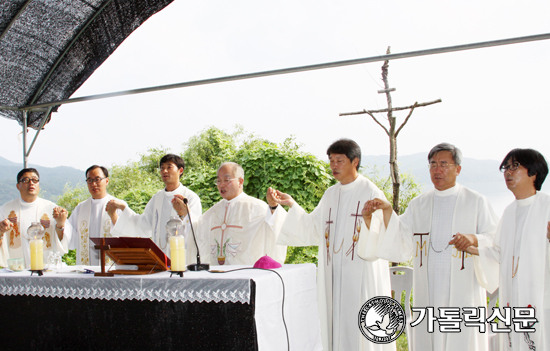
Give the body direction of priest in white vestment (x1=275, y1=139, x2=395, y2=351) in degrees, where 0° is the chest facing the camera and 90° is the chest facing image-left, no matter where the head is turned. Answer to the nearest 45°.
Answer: approximately 45°

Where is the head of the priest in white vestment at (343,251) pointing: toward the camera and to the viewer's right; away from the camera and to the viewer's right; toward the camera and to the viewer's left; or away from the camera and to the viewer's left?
toward the camera and to the viewer's left

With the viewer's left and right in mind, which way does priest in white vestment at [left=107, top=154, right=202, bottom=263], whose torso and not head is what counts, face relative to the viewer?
facing the viewer and to the left of the viewer

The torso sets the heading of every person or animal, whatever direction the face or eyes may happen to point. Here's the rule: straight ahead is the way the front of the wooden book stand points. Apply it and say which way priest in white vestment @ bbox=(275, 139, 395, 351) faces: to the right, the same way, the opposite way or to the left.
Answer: the opposite way

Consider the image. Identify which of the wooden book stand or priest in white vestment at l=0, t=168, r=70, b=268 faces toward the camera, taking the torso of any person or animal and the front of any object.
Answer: the priest in white vestment

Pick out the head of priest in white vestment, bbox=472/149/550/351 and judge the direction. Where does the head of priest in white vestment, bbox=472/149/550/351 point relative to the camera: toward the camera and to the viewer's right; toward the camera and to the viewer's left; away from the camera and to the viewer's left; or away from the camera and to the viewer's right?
toward the camera and to the viewer's left

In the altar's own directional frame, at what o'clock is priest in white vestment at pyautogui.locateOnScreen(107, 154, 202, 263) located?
The priest in white vestment is roughly at 6 o'clock from the altar.

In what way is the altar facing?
toward the camera

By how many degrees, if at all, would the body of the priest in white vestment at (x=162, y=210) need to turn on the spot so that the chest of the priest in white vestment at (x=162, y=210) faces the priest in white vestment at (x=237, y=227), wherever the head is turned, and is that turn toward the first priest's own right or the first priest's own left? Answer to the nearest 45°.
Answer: approximately 90° to the first priest's own left

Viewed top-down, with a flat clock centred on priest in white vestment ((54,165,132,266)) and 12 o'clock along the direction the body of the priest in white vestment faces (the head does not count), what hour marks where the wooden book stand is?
The wooden book stand is roughly at 12 o'clock from the priest in white vestment.

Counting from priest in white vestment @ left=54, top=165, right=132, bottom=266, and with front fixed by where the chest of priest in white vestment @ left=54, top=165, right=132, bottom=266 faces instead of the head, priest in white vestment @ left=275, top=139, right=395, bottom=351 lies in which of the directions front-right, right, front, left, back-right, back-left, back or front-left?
front-left

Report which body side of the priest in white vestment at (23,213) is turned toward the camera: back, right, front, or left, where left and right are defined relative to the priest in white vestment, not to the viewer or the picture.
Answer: front

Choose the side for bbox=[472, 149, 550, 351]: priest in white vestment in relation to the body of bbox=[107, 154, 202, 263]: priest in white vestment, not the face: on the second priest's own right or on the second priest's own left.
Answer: on the second priest's own left

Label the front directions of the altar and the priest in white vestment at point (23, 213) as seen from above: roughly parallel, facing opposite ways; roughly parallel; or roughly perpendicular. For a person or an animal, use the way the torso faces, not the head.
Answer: roughly parallel

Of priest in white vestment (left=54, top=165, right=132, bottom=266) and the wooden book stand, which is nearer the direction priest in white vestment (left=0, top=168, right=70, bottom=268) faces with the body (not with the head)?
the wooden book stand

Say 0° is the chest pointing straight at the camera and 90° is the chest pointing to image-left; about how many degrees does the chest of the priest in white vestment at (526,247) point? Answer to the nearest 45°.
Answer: approximately 45°

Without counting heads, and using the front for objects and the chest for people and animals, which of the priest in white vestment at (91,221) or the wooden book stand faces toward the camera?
the priest in white vestment
